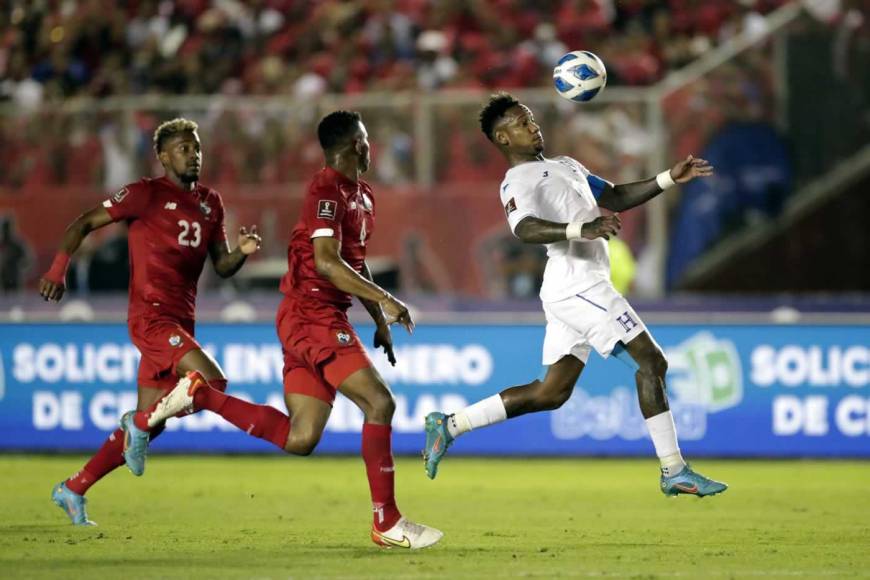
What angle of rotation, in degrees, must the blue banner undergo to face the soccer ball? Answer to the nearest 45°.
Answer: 0° — it already faces it

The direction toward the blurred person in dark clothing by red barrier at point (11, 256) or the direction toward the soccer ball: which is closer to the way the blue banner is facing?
the soccer ball

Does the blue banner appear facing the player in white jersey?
yes

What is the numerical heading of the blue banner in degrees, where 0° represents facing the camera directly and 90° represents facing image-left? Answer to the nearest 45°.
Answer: approximately 0°
